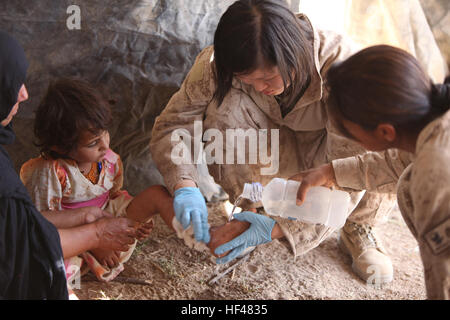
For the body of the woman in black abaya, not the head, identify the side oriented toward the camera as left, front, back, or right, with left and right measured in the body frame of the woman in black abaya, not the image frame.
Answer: right

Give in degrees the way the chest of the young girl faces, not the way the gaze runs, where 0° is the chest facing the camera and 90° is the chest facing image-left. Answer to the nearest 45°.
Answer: approximately 315°
